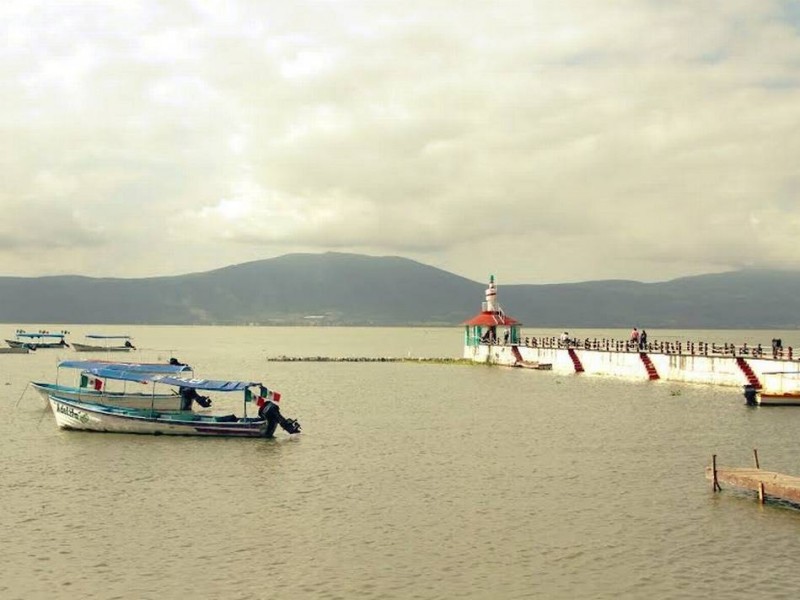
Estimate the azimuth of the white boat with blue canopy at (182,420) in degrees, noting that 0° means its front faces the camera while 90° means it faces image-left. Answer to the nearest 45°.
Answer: approximately 90°

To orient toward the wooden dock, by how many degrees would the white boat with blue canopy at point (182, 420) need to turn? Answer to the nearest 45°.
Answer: approximately 135° to its left
